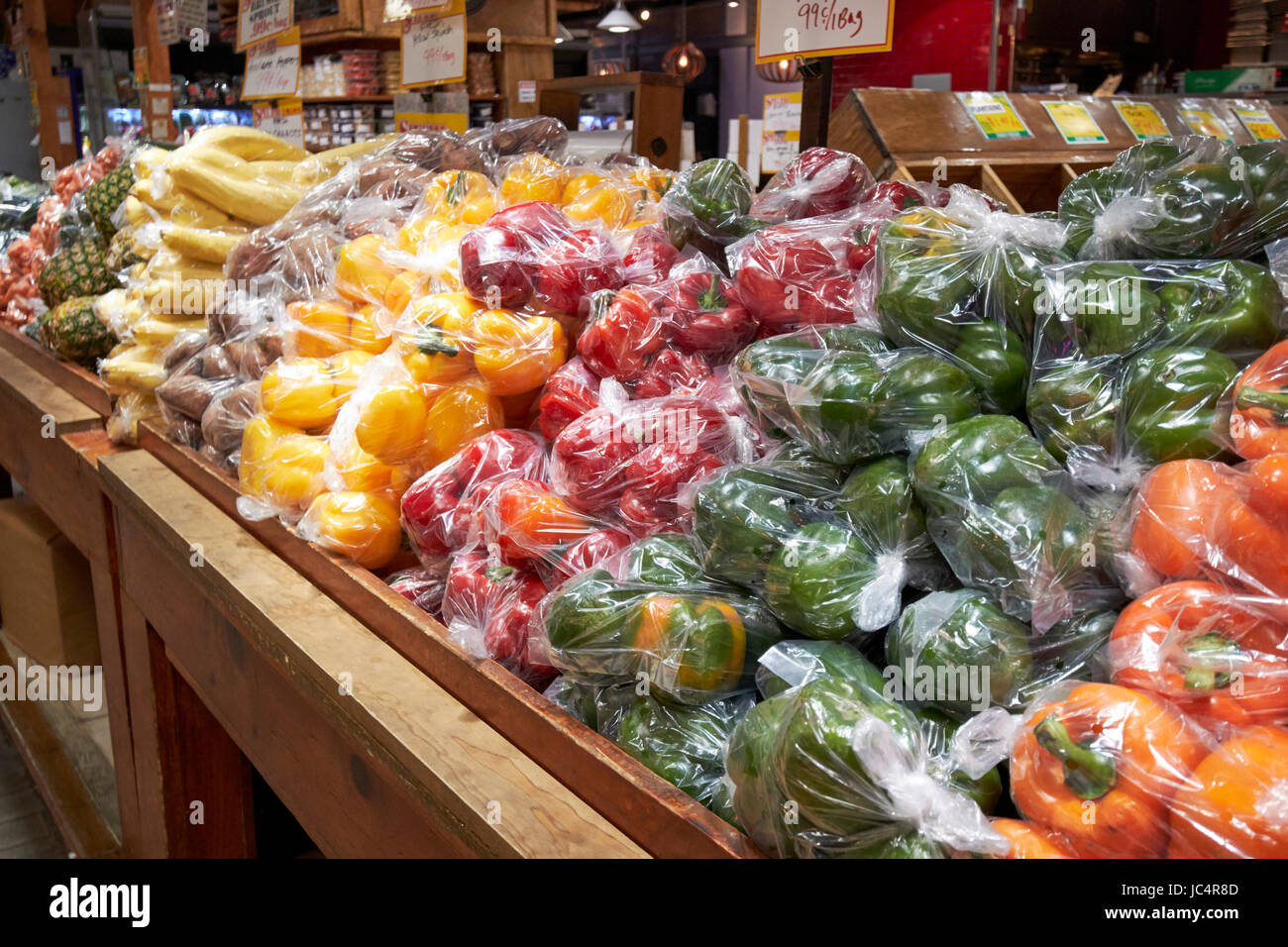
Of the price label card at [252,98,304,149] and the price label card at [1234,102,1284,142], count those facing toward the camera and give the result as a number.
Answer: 2

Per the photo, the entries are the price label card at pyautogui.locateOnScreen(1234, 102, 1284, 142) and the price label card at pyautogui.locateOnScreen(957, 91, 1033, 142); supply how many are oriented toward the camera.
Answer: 2

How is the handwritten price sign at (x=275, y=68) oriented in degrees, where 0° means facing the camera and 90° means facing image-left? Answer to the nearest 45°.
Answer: approximately 0°

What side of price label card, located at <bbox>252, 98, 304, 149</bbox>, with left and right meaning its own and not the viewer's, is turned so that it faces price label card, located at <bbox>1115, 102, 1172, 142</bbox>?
left

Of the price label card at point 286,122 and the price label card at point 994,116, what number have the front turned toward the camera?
2

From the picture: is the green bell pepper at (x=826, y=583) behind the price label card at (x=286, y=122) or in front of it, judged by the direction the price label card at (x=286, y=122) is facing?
in front

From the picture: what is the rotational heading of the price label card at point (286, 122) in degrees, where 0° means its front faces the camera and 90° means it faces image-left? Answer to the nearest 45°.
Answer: approximately 0°

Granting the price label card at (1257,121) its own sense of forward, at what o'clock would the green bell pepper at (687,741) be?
The green bell pepper is roughly at 12 o'clock from the price label card.

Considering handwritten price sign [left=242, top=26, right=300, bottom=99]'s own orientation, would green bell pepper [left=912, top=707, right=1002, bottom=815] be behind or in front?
in front

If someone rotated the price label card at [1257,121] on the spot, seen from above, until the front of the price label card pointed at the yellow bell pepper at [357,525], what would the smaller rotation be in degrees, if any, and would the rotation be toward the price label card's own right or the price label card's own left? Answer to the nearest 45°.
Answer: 0° — it already faces it

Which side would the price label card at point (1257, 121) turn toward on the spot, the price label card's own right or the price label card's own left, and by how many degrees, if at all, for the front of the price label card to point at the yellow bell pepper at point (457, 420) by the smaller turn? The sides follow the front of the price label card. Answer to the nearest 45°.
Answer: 0° — it already faces it

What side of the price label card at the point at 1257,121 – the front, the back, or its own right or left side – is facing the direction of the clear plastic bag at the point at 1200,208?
front
